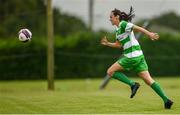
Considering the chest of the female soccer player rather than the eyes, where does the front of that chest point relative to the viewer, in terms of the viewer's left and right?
facing to the left of the viewer
